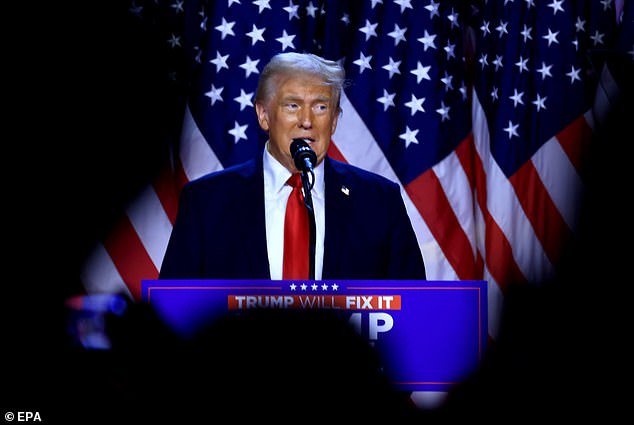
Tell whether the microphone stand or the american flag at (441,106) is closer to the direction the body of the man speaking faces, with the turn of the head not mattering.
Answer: the microphone stand

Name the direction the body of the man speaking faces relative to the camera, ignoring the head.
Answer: toward the camera

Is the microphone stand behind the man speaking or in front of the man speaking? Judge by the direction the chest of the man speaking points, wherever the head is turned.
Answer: in front

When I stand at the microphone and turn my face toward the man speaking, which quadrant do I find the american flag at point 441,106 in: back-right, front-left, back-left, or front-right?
front-right

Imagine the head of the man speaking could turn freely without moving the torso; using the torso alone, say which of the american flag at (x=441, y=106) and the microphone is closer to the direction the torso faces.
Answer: the microphone

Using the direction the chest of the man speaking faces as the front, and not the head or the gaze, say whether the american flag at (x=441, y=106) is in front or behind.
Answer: behind

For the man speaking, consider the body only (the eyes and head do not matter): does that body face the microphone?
yes
